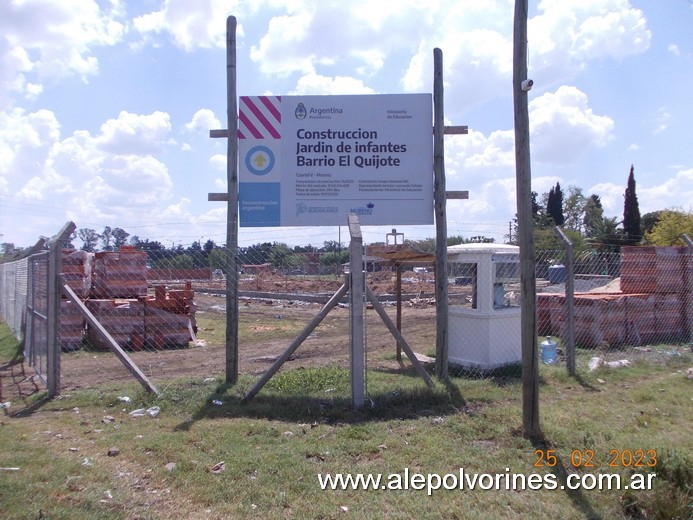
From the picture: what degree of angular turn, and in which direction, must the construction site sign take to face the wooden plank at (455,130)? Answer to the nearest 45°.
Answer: approximately 90° to its left

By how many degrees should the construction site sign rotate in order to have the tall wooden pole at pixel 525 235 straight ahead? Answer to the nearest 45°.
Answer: approximately 45° to its left

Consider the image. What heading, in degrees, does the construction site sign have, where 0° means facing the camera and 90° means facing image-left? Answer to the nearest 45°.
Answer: approximately 0°

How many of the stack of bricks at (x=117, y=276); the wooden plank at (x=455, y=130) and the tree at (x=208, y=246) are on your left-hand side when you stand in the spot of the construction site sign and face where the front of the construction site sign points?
1

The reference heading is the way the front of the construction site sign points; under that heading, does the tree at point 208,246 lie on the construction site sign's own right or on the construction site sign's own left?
on the construction site sign's own right

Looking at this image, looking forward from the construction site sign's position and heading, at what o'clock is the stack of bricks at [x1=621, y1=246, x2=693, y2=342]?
The stack of bricks is roughly at 8 o'clock from the construction site sign.

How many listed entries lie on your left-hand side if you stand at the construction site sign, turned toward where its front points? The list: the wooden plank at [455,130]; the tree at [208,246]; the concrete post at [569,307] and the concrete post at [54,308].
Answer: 2

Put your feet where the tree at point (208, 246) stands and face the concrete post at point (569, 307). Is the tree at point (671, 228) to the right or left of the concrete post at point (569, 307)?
left

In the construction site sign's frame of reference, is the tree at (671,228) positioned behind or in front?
behind

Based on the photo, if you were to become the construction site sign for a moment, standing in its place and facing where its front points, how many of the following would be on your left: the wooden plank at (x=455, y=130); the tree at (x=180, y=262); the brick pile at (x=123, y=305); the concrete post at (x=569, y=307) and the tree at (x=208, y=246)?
2

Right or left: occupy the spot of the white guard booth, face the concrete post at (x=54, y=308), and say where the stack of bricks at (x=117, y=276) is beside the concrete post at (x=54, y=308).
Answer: right

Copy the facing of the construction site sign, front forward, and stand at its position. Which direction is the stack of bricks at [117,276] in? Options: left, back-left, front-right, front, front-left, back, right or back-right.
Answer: back-right

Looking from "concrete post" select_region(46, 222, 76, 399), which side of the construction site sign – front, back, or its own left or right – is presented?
right
